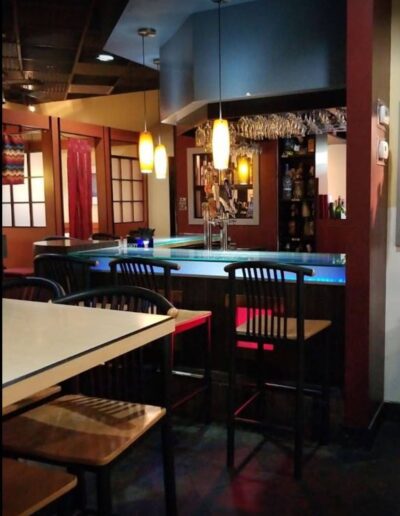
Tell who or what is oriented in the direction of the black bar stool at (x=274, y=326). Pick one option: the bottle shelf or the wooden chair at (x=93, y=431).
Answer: the bottle shelf

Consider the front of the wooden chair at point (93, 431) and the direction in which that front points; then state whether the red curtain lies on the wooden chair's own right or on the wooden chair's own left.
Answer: on the wooden chair's own right

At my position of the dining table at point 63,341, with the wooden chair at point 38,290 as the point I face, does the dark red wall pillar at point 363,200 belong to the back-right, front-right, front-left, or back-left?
front-right

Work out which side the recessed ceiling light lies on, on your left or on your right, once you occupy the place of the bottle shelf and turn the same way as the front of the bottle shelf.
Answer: on your right

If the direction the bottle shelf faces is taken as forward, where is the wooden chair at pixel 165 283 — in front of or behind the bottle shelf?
in front

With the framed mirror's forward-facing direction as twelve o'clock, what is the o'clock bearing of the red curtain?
The red curtain is roughly at 4 o'clock from the framed mirror.

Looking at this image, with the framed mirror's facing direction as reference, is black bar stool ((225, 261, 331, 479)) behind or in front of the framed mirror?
in front

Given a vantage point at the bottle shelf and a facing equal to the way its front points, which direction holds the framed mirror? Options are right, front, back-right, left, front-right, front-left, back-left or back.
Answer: right

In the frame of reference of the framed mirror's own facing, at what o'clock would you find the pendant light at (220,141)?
The pendant light is roughly at 12 o'clock from the framed mirror.

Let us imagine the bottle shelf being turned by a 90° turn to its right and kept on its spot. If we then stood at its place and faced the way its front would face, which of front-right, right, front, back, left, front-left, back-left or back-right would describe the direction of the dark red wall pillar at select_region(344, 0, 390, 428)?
left

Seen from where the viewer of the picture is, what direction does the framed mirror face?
facing the viewer

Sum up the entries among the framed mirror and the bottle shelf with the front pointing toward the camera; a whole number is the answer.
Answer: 2

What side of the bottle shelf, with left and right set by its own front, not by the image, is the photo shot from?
front

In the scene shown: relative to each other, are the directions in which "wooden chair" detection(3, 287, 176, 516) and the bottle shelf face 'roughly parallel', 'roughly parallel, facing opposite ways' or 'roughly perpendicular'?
roughly parallel

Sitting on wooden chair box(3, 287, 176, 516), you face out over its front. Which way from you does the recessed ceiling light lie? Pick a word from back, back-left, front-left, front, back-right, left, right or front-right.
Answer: back-right
